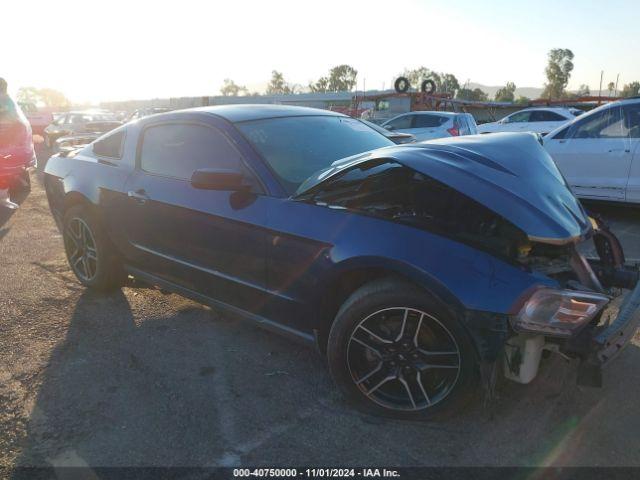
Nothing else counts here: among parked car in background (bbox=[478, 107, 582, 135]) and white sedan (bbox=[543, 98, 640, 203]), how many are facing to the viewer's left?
2

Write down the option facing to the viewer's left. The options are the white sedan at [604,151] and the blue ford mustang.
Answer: the white sedan

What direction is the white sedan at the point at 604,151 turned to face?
to the viewer's left

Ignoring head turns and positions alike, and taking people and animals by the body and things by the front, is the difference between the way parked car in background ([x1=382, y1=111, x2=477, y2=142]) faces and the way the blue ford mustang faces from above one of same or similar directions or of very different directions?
very different directions

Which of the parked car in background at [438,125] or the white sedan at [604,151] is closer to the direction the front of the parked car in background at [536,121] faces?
the parked car in background

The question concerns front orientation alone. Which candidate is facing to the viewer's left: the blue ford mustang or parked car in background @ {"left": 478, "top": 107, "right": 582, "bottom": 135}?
the parked car in background

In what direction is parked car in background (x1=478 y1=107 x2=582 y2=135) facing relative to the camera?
to the viewer's left

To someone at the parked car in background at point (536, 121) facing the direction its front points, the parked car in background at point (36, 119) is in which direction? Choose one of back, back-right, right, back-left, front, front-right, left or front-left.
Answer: front

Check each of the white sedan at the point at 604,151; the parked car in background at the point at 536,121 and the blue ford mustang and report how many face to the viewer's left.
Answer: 2

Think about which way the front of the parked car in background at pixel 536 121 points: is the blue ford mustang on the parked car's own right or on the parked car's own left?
on the parked car's own left

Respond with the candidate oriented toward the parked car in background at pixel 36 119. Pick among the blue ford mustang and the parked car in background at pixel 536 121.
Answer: the parked car in background at pixel 536 121
